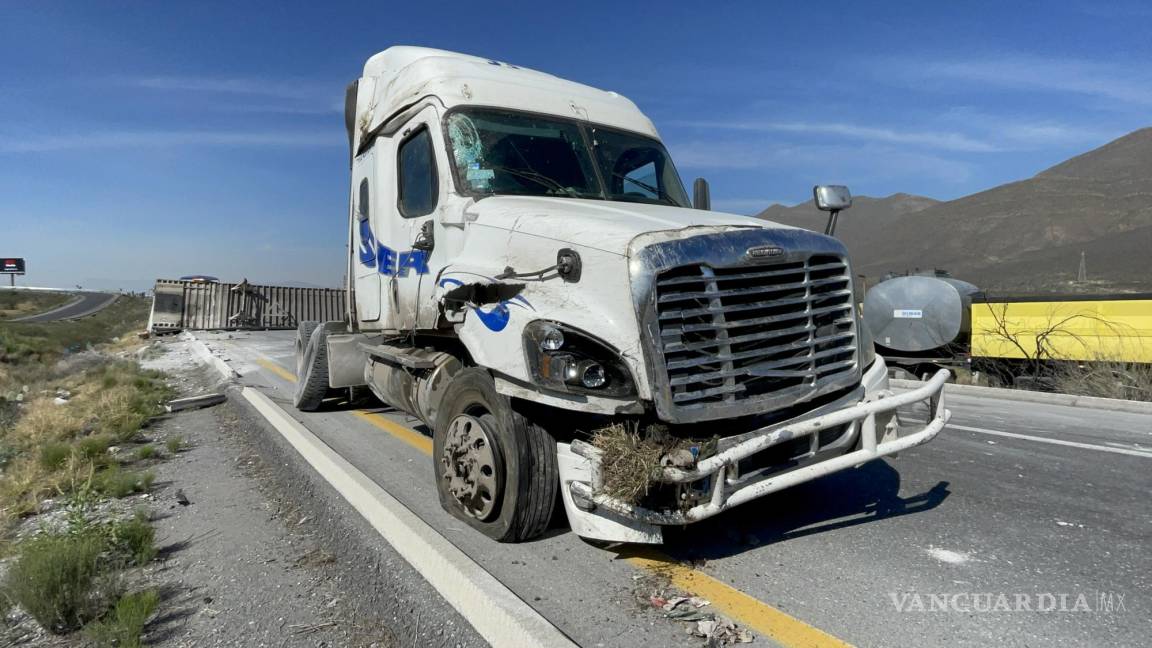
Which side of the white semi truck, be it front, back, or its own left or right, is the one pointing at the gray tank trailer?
left

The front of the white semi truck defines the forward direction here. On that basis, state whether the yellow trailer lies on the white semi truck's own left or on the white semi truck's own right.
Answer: on the white semi truck's own left

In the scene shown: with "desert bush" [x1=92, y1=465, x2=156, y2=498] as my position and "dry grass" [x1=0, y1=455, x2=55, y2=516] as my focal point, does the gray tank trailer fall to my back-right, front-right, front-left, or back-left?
back-right

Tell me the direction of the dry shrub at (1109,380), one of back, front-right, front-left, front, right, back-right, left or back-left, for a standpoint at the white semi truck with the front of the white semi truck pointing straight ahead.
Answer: left

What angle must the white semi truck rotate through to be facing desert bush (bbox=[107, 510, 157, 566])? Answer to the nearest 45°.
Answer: approximately 135° to its right

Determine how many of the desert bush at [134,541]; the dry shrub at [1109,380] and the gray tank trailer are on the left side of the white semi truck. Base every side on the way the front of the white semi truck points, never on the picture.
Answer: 2

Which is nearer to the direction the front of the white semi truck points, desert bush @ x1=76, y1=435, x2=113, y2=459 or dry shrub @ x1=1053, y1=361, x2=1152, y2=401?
the dry shrub

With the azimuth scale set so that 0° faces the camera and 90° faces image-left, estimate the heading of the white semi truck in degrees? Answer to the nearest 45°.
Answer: approximately 315°

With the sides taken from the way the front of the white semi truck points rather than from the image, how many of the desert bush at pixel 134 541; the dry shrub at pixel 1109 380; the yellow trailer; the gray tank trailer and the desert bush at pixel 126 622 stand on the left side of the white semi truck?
3

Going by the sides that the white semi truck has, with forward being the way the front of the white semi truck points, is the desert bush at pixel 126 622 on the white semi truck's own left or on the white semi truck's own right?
on the white semi truck's own right

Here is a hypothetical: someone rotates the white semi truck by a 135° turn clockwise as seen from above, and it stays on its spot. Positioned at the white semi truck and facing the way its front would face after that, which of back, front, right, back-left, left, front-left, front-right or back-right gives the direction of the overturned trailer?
front-right
